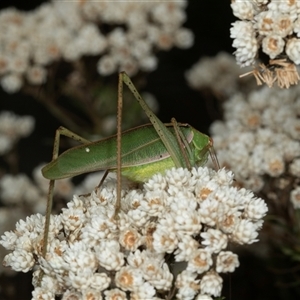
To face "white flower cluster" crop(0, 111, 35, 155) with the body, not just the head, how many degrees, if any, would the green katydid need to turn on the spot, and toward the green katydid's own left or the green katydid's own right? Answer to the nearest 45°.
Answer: approximately 135° to the green katydid's own left

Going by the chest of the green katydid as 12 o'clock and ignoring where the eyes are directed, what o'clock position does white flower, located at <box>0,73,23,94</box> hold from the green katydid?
The white flower is roughly at 8 o'clock from the green katydid.

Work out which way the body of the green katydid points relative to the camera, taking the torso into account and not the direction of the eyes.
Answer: to the viewer's right

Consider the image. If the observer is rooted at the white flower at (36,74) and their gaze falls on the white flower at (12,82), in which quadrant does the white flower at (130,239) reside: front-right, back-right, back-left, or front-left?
back-left
